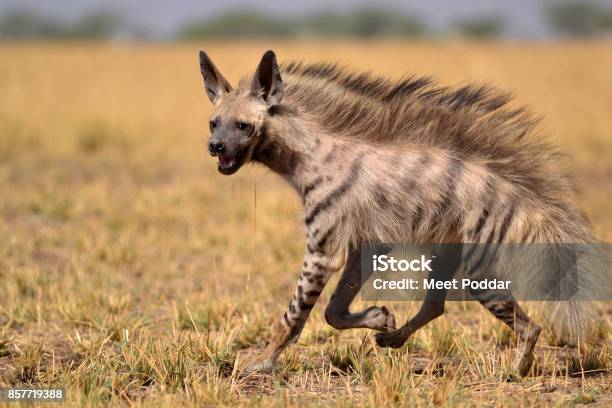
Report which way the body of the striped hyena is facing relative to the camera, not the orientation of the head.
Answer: to the viewer's left
